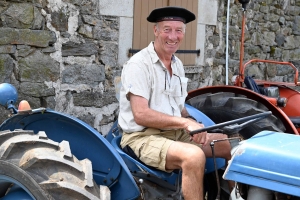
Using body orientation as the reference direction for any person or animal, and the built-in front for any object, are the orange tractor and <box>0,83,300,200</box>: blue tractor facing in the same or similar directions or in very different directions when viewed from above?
same or similar directions

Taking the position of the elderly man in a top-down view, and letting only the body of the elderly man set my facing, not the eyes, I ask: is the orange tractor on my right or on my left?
on my left

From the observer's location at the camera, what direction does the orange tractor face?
facing the viewer and to the right of the viewer

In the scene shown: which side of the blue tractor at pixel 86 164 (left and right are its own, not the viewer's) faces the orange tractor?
left

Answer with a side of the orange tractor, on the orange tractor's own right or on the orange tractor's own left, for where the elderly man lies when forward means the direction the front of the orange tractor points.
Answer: on the orange tractor's own right

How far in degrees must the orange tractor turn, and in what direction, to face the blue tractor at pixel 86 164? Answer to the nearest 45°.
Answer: approximately 90° to its right
